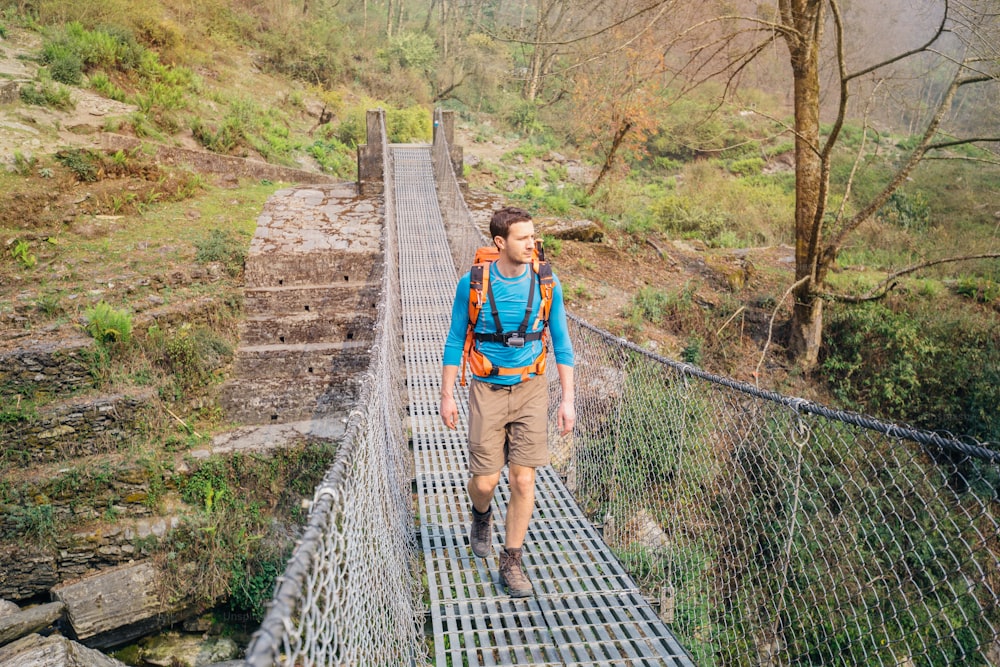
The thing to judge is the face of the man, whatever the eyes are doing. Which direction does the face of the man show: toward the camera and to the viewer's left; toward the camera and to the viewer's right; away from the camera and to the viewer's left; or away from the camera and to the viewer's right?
toward the camera and to the viewer's right

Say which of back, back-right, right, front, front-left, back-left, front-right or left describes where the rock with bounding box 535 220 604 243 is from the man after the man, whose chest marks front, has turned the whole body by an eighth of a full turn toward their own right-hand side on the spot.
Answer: back-right

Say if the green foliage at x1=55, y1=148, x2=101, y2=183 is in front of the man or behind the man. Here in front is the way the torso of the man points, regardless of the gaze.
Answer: behind

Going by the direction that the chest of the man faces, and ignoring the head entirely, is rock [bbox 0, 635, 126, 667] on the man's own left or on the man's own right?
on the man's own right

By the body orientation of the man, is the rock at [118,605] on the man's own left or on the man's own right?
on the man's own right

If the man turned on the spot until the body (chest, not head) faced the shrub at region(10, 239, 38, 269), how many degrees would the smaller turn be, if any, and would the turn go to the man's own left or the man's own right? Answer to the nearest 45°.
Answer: approximately 135° to the man's own right

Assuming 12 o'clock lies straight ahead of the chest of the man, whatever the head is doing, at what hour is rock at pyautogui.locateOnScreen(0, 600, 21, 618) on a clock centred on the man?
The rock is roughly at 4 o'clock from the man.

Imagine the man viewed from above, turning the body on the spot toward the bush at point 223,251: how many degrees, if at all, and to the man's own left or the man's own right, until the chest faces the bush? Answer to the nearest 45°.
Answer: approximately 135° to the man's own right

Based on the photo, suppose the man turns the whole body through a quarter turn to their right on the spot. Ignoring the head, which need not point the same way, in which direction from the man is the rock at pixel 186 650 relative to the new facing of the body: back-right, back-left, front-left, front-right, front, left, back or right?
front-right

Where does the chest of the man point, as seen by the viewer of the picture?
toward the camera

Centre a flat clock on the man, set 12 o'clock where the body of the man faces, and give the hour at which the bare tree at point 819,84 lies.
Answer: The bare tree is roughly at 7 o'clock from the man.
